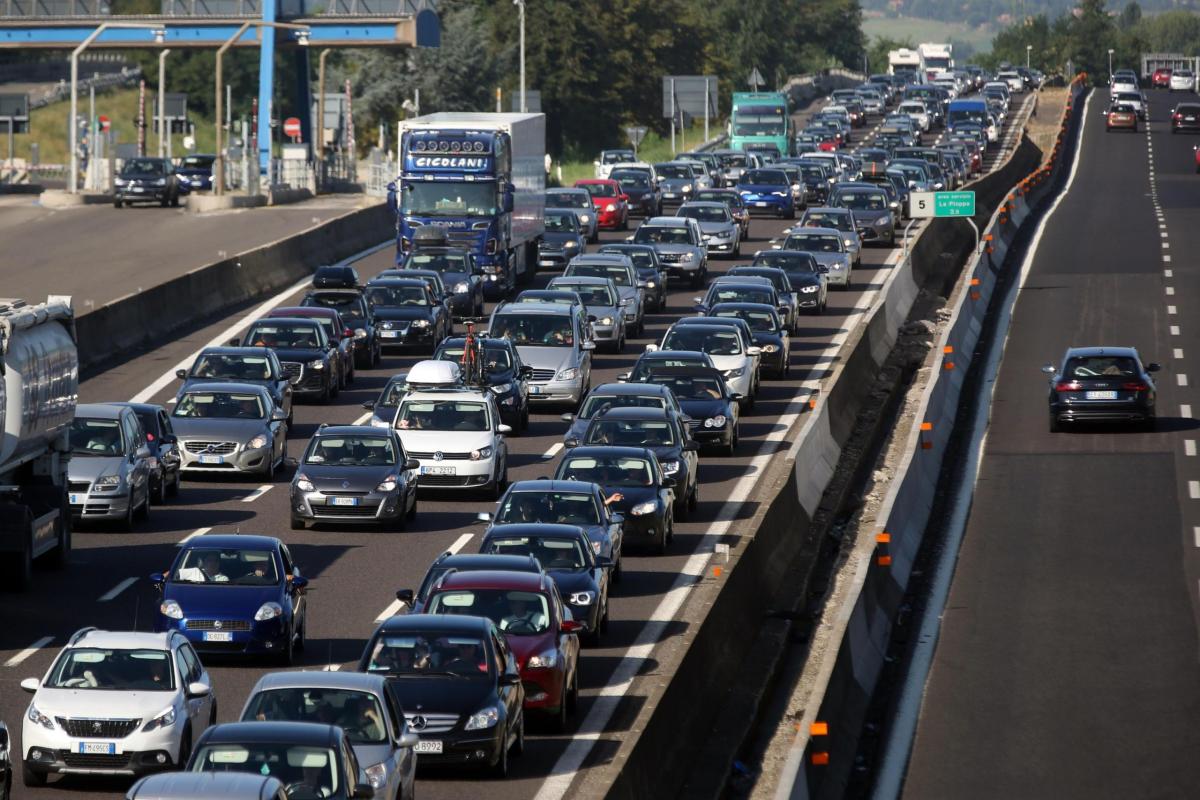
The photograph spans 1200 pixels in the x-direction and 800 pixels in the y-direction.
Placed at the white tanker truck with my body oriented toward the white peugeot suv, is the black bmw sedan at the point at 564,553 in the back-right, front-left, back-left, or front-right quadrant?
front-left

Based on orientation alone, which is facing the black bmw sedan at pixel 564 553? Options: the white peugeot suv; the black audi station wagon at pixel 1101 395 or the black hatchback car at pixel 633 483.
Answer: the black hatchback car at pixel 633 483

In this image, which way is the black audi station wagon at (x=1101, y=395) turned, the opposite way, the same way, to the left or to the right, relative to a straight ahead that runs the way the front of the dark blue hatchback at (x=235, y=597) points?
the opposite way

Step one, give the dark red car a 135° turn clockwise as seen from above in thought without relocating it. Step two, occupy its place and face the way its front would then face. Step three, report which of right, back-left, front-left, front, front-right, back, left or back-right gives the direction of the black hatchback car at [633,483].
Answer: front-right

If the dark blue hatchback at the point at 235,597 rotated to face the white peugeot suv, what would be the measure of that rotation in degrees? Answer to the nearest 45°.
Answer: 0° — it already faces it

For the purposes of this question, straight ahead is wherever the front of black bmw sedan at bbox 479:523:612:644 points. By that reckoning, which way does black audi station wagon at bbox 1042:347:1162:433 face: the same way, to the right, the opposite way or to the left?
the opposite way

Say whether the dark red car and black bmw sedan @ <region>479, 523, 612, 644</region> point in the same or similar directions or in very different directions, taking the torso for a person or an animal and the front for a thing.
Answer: same or similar directions

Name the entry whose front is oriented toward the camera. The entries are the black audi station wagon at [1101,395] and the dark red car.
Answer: the dark red car

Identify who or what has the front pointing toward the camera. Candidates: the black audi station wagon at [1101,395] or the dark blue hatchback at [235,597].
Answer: the dark blue hatchback

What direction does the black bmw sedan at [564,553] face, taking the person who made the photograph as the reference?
facing the viewer

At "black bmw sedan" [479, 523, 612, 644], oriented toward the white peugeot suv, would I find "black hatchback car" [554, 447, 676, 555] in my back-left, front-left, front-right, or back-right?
back-right

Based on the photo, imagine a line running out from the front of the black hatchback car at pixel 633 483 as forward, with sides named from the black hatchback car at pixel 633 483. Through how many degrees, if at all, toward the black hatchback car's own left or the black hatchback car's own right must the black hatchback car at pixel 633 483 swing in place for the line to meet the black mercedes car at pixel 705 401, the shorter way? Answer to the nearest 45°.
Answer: approximately 180°

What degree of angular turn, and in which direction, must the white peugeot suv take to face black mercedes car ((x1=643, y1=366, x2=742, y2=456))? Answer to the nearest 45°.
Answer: approximately 135° to its left

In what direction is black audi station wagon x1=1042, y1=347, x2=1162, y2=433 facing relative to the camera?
away from the camera

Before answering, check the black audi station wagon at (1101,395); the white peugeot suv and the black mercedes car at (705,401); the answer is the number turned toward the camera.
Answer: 2

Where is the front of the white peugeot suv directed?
toward the camera

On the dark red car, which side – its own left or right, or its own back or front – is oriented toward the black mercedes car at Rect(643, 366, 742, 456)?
back

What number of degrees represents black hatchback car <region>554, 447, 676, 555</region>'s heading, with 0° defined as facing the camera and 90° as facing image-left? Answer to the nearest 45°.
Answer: approximately 0°

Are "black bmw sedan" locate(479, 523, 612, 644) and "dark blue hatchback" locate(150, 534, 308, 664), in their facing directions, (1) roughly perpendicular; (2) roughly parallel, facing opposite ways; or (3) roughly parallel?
roughly parallel

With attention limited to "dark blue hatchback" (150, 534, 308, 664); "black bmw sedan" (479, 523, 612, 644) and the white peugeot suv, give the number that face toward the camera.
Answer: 3
